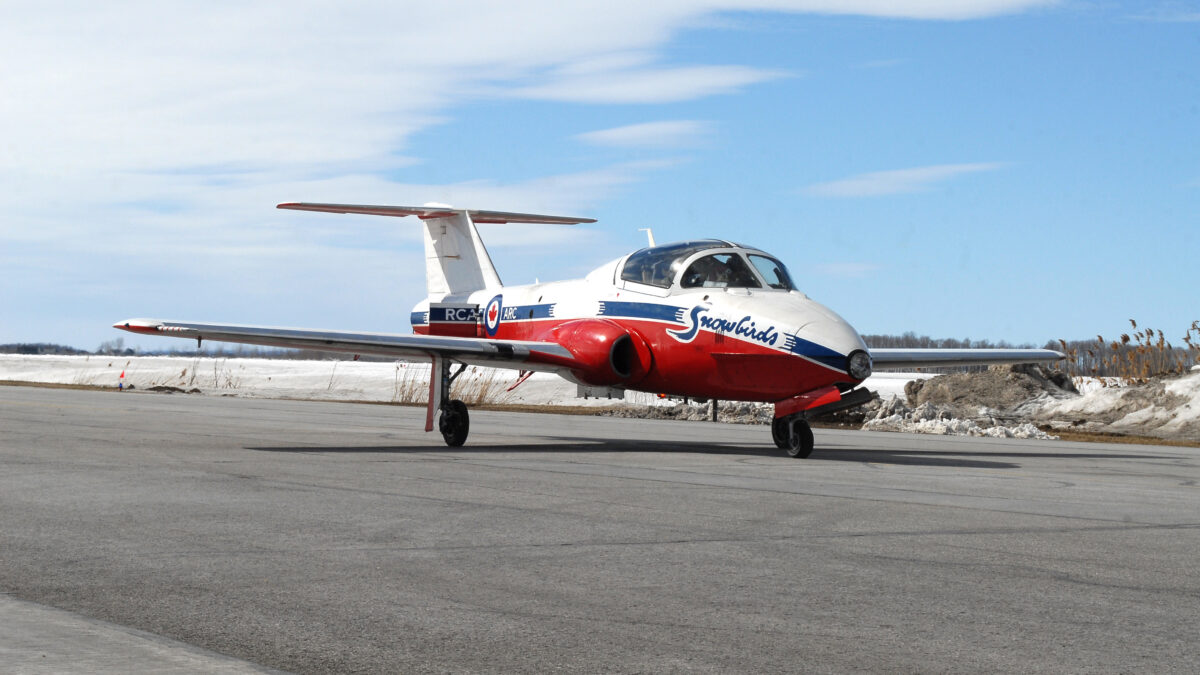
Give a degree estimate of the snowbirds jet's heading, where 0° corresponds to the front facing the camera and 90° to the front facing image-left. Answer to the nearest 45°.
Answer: approximately 315°

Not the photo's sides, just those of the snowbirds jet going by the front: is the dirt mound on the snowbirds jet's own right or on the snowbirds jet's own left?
on the snowbirds jet's own left
